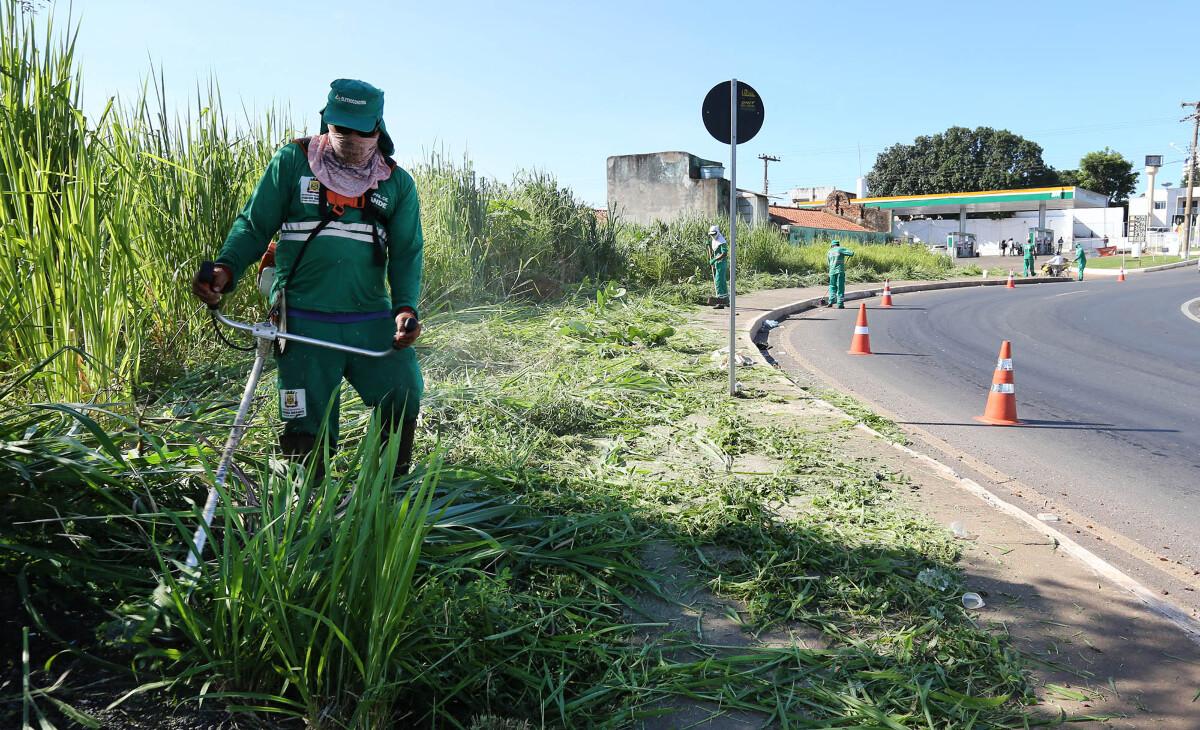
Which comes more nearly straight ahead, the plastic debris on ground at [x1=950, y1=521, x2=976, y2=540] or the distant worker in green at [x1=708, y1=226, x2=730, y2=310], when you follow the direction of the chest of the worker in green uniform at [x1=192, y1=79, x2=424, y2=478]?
the plastic debris on ground

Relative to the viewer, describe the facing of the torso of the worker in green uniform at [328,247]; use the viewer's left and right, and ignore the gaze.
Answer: facing the viewer

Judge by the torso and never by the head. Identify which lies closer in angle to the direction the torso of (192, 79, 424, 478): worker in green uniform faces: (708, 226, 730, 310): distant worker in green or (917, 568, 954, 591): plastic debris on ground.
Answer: the plastic debris on ground

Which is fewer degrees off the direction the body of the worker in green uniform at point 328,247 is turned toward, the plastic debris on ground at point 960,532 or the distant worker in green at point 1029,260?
the plastic debris on ground

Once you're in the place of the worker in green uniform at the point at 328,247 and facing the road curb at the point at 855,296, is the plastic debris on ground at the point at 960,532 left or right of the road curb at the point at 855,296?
right

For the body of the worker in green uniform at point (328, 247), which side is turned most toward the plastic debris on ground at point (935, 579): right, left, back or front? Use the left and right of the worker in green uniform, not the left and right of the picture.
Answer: left

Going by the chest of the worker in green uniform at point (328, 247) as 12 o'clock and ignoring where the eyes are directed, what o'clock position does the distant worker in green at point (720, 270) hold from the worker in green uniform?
The distant worker in green is roughly at 7 o'clock from the worker in green uniform.

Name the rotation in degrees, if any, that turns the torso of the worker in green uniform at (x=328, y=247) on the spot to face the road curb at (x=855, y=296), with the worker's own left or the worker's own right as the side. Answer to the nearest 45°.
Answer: approximately 135° to the worker's own left

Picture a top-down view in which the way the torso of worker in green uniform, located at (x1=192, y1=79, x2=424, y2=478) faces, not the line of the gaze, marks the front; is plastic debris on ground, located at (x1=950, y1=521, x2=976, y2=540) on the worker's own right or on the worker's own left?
on the worker's own left

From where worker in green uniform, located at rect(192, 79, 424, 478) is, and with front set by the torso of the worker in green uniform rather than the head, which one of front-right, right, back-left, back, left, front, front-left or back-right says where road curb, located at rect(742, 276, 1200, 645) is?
left

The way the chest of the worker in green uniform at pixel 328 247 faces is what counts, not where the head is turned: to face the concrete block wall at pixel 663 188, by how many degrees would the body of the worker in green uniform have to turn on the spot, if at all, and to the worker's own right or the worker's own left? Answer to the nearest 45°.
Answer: approximately 135° to the worker's own left
